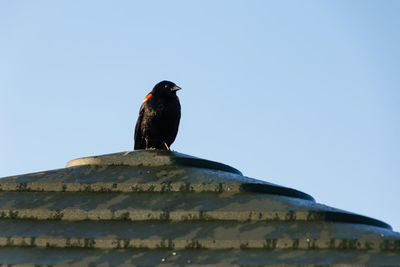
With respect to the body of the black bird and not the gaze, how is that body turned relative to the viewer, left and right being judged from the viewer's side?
facing the viewer and to the right of the viewer
